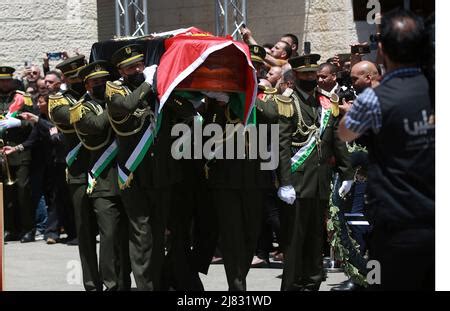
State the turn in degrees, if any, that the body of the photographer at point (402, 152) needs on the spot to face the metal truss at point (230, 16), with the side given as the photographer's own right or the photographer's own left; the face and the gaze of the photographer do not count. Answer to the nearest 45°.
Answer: approximately 45° to the photographer's own right

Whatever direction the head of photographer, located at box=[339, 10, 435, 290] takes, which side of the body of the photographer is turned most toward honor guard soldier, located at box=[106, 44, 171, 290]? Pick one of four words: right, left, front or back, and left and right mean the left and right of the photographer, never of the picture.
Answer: front

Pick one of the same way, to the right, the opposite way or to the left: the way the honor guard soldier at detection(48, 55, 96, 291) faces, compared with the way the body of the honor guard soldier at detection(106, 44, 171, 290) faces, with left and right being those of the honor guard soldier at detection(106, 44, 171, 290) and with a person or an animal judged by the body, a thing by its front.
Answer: the same way

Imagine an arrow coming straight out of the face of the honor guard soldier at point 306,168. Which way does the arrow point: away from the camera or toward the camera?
toward the camera

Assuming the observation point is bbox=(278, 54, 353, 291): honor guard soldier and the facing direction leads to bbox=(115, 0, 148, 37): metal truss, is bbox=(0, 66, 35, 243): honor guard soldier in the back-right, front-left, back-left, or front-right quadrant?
front-left

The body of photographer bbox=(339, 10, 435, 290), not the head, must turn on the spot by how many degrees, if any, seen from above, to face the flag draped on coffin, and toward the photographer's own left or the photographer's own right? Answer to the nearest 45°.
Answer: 0° — they already face it

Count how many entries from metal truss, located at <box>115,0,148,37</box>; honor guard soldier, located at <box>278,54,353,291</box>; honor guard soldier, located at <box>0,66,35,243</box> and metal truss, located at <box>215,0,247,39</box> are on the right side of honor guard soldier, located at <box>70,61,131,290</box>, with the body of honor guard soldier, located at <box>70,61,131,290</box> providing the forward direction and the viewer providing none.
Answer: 0

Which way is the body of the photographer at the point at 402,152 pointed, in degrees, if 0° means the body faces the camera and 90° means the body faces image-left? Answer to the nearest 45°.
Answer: approximately 135°

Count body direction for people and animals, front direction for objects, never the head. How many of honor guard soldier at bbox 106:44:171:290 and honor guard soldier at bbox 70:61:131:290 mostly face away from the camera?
0
